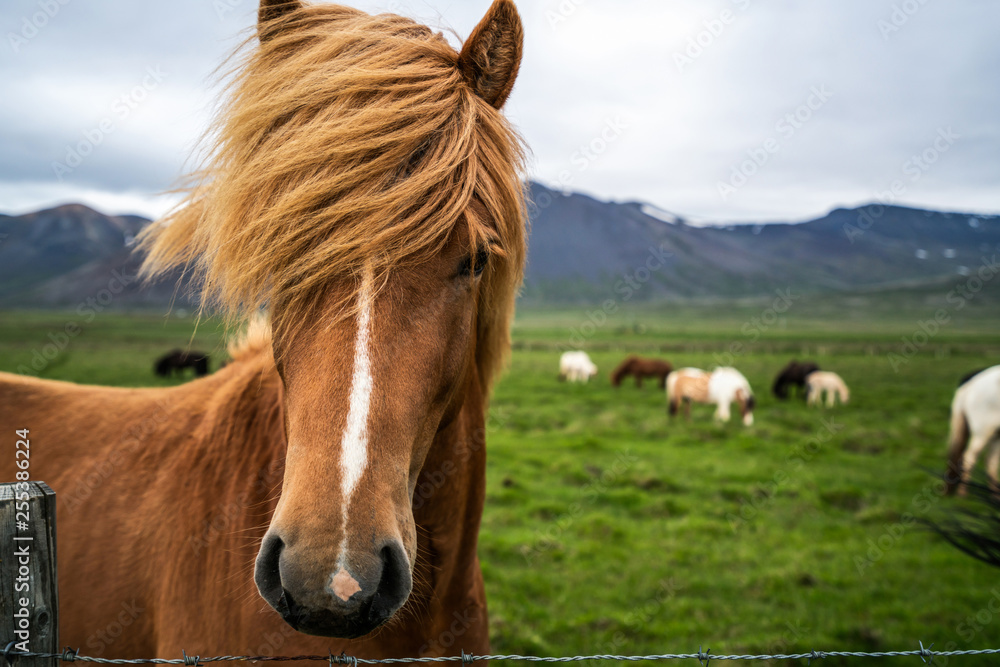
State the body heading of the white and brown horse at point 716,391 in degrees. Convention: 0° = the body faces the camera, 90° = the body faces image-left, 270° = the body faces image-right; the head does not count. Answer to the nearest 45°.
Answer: approximately 270°

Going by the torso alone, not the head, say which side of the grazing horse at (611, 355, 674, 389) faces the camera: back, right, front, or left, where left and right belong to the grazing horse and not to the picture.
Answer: left

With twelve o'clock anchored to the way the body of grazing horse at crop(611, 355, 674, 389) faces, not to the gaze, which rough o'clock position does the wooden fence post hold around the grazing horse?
The wooden fence post is roughly at 9 o'clock from the grazing horse.

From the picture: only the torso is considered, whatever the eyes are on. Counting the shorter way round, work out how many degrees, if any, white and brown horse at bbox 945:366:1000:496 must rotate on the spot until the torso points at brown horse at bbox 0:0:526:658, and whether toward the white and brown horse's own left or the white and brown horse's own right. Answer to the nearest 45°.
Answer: approximately 90° to the white and brown horse's own right

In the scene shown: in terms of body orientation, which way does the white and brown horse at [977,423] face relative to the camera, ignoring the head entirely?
to the viewer's right

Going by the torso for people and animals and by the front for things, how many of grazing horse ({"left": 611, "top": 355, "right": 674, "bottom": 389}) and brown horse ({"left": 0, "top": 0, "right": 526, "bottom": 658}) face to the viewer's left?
1
